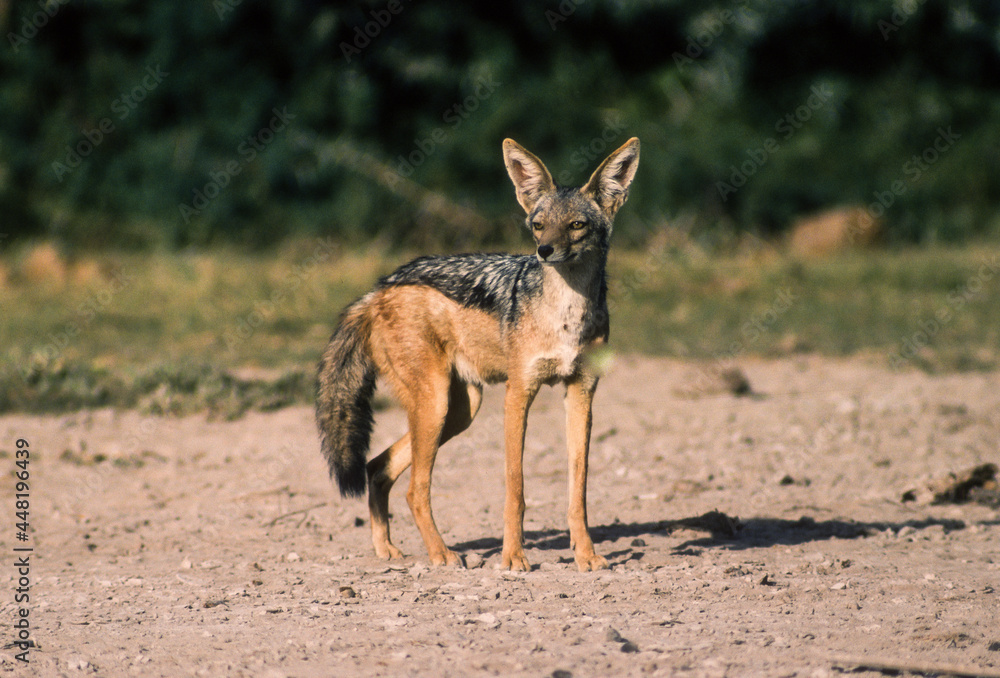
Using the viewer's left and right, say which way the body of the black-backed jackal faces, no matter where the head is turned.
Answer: facing the viewer and to the right of the viewer

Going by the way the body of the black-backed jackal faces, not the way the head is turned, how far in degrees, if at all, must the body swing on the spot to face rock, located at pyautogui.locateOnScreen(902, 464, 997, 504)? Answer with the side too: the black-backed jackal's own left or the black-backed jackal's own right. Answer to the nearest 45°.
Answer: approximately 90° to the black-backed jackal's own left

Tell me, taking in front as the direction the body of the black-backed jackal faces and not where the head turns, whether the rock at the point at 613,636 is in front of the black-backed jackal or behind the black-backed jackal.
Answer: in front
